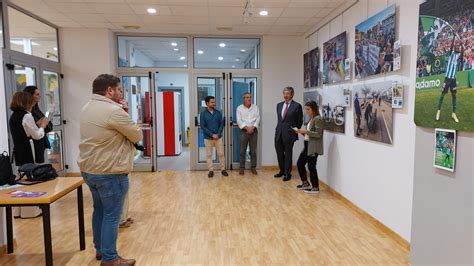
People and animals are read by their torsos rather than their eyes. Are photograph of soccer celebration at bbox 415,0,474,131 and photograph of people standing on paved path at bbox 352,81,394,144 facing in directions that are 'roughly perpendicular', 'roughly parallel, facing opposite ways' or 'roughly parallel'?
roughly parallel

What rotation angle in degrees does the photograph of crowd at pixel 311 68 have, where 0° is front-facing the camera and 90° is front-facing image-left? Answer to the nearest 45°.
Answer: approximately 45°

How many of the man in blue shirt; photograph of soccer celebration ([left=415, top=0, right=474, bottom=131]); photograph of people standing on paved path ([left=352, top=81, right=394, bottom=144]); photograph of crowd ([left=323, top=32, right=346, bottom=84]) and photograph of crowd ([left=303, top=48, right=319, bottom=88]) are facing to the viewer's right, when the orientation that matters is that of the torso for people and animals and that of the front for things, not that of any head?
0

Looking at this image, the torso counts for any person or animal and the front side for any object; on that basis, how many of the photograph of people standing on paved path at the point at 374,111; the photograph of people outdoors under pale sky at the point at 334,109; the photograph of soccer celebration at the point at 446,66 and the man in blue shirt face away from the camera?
0

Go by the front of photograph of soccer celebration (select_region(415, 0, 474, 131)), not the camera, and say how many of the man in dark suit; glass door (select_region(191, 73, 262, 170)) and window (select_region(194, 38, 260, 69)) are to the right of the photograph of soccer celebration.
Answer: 3

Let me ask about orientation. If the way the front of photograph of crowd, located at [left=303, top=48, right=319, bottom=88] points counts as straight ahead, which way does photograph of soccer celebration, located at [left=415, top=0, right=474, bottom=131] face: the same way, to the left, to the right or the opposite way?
the same way

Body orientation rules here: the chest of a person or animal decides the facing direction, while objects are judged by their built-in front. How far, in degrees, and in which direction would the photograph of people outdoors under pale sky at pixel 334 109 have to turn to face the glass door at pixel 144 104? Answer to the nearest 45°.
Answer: approximately 45° to its right

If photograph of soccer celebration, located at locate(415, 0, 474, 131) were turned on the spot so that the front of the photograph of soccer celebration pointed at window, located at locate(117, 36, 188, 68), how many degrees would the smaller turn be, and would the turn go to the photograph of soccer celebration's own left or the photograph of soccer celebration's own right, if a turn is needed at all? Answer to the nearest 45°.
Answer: approximately 90° to the photograph of soccer celebration's own right

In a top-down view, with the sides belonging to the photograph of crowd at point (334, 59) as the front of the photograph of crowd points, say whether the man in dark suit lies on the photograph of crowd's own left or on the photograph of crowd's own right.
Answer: on the photograph of crowd's own right

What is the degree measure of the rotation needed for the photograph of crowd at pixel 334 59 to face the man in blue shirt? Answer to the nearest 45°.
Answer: approximately 45° to its right

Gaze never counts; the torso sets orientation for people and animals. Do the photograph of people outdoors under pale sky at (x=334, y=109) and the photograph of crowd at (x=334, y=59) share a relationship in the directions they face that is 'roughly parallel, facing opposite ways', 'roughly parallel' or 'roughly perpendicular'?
roughly parallel

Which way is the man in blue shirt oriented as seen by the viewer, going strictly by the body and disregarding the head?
toward the camera

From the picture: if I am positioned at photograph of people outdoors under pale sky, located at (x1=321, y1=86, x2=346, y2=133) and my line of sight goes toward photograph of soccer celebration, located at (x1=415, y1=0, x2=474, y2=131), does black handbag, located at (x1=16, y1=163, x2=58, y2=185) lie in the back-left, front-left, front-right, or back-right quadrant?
front-right

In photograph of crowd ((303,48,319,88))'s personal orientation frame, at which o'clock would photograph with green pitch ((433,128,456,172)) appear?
The photograph with green pitch is roughly at 10 o'clock from the photograph of crowd.

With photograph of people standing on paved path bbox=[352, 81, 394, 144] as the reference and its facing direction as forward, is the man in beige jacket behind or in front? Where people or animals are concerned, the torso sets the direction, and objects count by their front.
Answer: in front

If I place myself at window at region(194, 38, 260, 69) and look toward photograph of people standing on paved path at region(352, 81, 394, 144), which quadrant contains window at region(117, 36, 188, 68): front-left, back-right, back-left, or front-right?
back-right

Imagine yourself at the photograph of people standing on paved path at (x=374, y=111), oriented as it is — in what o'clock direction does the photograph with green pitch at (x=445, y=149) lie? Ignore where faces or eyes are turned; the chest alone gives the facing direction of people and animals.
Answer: The photograph with green pitch is roughly at 10 o'clock from the photograph of people standing on paved path.

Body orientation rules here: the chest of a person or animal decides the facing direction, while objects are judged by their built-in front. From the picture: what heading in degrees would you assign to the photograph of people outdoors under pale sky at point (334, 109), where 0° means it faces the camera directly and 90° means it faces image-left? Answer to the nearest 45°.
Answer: approximately 45°

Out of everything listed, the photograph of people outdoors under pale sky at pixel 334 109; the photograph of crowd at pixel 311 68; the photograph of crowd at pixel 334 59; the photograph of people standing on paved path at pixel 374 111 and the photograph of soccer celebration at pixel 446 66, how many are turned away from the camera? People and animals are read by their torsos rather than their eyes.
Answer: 0

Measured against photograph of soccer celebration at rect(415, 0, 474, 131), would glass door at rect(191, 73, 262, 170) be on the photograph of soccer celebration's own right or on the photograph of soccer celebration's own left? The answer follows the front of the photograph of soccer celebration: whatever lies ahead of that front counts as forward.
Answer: on the photograph of soccer celebration's own right

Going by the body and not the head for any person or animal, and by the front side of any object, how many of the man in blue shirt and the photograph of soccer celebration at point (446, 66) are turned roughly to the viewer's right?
0

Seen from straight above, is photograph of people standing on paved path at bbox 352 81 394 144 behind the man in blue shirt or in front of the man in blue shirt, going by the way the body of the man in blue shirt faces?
in front
